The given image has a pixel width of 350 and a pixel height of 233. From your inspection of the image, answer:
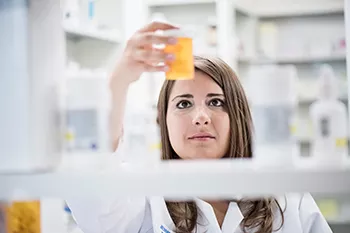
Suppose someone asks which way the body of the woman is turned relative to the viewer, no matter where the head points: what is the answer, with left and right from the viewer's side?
facing the viewer

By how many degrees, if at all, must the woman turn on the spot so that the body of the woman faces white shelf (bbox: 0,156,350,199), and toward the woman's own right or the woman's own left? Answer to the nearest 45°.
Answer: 0° — they already face it

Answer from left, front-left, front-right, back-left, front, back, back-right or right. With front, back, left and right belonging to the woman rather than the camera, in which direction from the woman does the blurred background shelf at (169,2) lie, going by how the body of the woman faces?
back

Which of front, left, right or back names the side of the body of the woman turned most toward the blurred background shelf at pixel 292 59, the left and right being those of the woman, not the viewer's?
back

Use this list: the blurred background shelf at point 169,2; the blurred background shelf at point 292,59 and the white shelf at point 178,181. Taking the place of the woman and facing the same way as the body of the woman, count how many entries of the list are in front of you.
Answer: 1

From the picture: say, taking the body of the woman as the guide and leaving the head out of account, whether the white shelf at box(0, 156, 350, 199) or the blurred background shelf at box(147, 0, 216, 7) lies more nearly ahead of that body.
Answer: the white shelf

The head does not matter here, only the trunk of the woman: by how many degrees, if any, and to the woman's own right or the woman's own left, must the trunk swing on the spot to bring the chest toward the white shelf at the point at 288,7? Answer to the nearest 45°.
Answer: approximately 180°
